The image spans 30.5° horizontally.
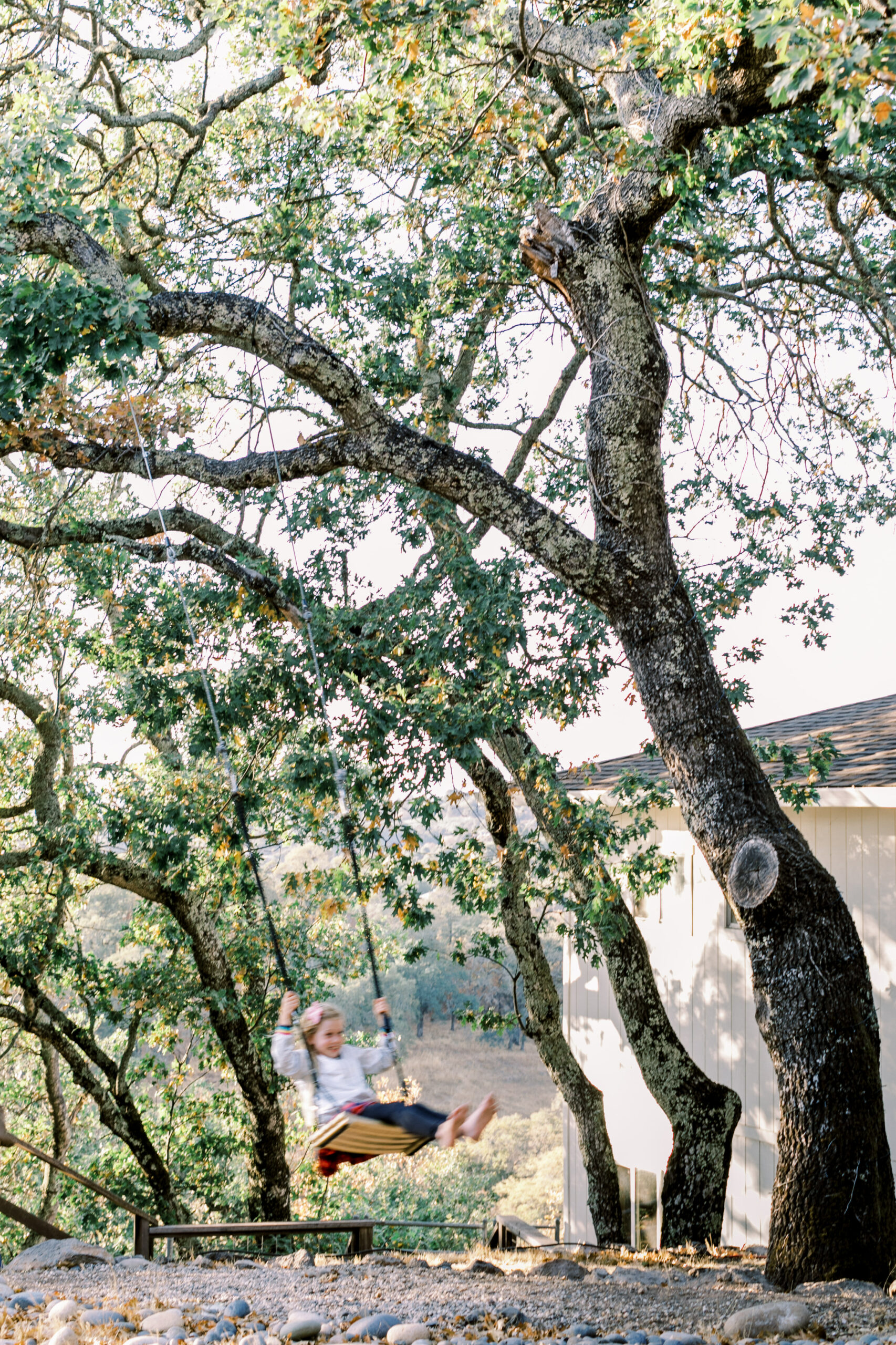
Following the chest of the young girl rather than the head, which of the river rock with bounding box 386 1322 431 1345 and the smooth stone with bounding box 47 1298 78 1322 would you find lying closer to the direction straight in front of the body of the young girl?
the river rock

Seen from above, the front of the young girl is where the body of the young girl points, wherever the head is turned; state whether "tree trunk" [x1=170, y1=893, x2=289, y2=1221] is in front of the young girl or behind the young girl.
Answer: behind

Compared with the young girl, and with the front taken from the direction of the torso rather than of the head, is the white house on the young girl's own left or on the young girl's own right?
on the young girl's own left

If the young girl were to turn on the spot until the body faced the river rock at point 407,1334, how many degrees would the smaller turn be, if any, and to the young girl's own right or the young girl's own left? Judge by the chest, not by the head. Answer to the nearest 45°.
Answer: approximately 45° to the young girl's own right

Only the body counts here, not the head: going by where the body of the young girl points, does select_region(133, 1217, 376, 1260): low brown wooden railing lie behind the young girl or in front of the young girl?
behind

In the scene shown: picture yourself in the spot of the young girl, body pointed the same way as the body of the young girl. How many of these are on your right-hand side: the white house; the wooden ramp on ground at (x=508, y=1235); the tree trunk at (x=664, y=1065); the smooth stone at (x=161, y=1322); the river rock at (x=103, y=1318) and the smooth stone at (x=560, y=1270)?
2

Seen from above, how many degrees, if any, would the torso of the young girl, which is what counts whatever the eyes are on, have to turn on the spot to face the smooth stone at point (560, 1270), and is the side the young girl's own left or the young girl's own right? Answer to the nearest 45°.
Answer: approximately 90° to the young girl's own left

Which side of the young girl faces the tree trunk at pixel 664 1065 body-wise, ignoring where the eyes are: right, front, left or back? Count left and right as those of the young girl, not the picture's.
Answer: left

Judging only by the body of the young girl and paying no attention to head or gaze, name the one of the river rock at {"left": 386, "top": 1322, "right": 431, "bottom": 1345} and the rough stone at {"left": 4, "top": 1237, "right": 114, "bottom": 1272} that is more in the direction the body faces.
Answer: the river rock

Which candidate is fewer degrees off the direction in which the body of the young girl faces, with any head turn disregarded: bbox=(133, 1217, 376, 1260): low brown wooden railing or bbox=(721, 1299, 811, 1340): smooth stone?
the smooth stone

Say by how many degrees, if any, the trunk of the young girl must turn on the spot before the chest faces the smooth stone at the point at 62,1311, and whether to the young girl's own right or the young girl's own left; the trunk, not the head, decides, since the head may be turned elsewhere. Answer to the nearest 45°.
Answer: approximately 90° to the young girl's own right

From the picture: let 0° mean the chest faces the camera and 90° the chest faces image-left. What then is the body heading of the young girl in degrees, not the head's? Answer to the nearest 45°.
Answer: approximately 315°
